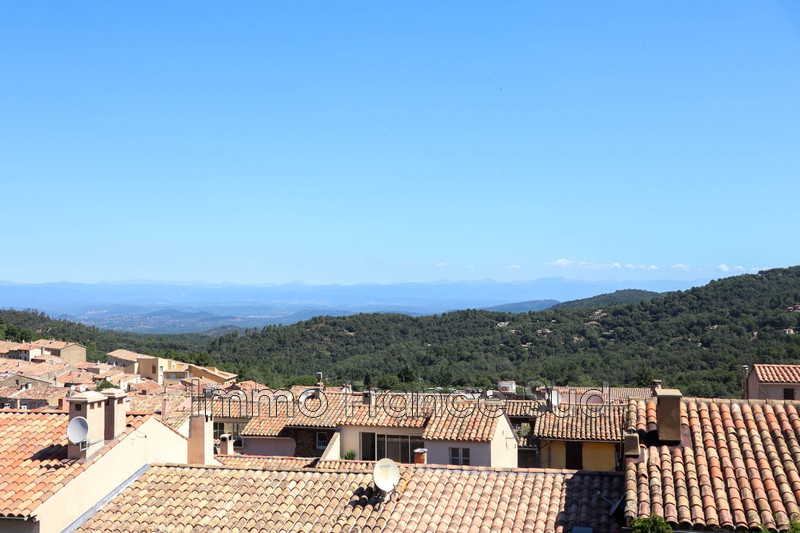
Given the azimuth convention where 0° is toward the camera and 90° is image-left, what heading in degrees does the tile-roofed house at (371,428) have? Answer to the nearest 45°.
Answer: approximately 0°

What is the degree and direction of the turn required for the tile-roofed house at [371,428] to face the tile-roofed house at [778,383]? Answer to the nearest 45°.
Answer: approximately 135° to its left

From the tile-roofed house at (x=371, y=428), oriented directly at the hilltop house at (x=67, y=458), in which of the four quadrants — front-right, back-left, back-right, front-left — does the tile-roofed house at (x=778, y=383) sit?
back-left

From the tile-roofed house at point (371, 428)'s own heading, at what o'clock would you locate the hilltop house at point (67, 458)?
the hilltop house at point (67, 458) is roughly at 1 o'clock from the tile-roofed house at point (371, 428).
